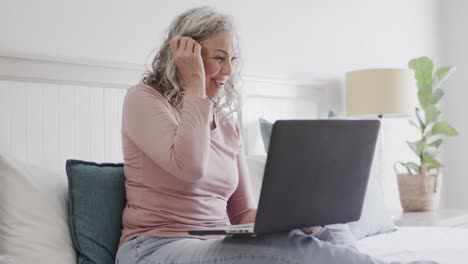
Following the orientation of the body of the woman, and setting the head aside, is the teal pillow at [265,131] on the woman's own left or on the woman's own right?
on the woman's own left

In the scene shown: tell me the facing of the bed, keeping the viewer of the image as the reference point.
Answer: facing the viewer and to the right of the viewer

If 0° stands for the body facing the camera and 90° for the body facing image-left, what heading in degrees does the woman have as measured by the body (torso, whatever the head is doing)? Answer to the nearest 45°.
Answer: approximately 315°

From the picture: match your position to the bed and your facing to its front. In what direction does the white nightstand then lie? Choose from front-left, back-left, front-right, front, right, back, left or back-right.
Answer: left

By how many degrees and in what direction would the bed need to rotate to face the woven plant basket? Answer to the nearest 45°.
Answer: approximately 90° to its left

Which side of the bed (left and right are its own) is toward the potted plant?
left
